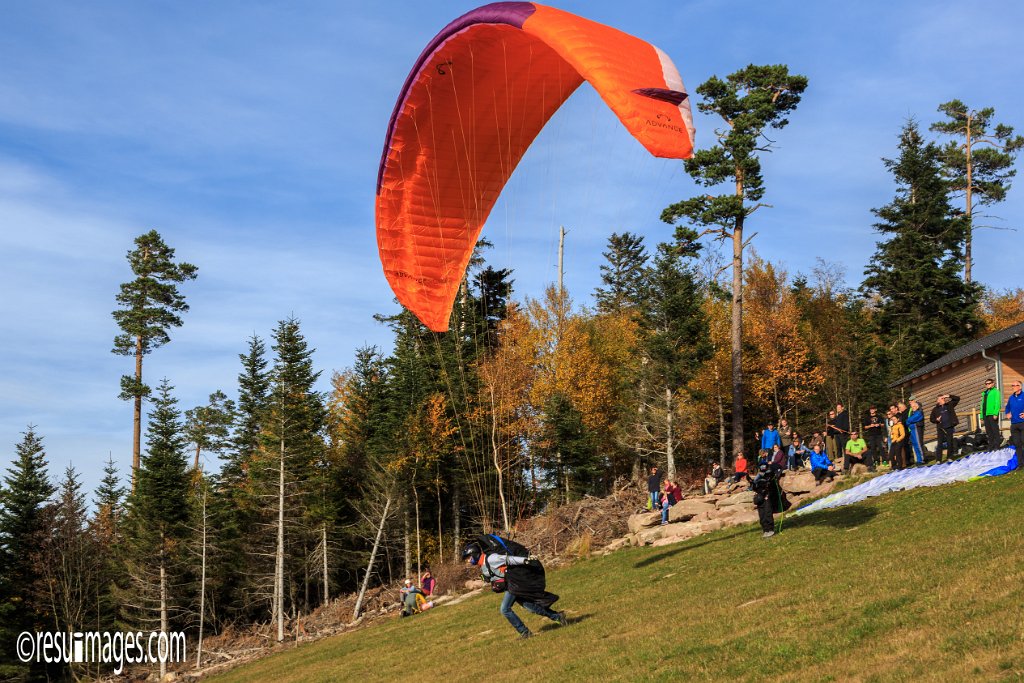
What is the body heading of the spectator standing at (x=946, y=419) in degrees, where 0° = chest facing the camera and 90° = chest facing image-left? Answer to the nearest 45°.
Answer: approximately 45°

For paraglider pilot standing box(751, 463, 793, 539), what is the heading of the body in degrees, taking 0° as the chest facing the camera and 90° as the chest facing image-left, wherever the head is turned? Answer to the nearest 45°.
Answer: approximately 45°

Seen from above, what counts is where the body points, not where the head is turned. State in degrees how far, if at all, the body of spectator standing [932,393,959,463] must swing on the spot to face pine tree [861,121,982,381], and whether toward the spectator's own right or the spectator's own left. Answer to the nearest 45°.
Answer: approximately 135° to the spectator's own right

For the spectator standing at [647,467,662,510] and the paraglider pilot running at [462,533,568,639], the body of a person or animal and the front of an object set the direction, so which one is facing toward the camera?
the spectator standing

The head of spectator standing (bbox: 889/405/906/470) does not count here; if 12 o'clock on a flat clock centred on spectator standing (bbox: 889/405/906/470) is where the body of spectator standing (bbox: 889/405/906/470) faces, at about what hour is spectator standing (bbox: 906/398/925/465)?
spectator standing (bbox: 906/398/925/465) is roughly at 6 o'clock from spectator standing (bbox: 889/405/906/470).

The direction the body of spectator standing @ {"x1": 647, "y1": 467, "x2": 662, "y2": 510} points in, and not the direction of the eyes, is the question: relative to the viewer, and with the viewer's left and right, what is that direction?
facing the viewer

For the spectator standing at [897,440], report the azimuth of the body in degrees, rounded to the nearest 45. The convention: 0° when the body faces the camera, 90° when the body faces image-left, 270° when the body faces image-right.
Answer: approximately 45°

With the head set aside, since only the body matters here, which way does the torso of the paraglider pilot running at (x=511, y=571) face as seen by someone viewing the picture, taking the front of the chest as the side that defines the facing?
to the viewer's left

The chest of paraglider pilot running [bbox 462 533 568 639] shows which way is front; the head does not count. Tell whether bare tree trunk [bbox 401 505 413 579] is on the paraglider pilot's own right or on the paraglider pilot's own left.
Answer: on the paraglider pilot's own right

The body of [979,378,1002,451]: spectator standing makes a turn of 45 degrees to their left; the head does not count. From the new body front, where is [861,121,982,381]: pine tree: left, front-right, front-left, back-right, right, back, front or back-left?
back

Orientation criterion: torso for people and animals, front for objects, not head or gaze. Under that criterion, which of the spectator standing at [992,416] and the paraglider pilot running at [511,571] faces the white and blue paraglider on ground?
the spectator standing

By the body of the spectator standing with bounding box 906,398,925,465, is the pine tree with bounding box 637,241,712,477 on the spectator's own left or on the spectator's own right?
on the spectator's own right

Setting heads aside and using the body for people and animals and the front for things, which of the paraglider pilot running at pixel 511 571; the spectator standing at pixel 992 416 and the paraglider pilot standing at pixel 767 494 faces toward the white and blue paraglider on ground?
the spectator standing

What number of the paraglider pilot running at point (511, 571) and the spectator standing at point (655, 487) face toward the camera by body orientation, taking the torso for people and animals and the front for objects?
1

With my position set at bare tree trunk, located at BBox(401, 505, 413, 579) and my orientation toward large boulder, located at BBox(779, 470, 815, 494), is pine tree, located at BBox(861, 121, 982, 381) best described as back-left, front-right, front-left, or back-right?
front-left

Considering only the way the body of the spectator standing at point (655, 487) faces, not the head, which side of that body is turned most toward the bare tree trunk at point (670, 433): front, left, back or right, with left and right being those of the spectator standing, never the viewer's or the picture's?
back

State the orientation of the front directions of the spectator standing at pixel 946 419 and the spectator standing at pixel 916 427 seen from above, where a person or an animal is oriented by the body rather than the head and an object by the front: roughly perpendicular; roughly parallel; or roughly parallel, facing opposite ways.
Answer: roughly parallel

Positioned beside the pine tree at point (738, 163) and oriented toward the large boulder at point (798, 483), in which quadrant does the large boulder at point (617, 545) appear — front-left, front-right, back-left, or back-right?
front-right

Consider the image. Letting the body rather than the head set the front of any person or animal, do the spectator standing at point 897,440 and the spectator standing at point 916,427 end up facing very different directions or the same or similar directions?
same or similar directions
